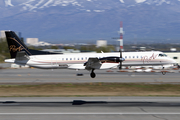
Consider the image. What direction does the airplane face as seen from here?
to the viewer's right
